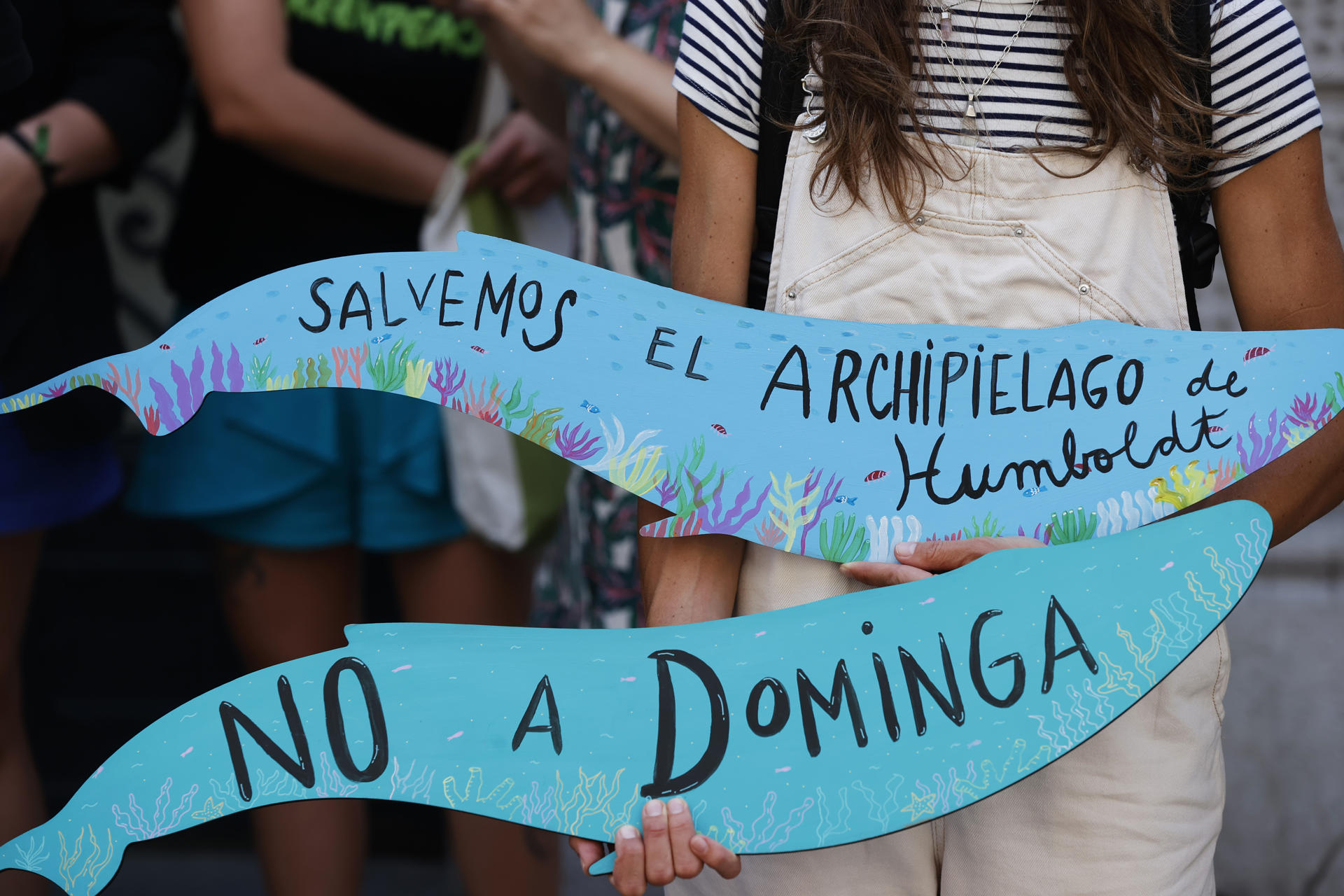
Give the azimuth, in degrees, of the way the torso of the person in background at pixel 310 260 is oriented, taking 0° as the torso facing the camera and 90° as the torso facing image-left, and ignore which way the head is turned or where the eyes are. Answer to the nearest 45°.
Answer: approximately 315°

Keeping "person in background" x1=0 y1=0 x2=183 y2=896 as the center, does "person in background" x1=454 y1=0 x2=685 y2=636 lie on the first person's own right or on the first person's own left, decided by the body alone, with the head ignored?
on the first person's own left

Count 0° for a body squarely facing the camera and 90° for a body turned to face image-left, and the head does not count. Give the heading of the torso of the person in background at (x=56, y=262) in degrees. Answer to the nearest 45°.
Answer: approximately 45°

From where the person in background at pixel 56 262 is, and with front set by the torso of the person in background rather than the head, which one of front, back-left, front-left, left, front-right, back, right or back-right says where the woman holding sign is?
left

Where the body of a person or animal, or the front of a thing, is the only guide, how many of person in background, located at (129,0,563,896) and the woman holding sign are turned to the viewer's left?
0

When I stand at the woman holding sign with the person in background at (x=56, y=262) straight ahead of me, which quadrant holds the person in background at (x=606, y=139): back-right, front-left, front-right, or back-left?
front-right

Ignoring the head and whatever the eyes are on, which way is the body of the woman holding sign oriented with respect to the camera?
toward the camera

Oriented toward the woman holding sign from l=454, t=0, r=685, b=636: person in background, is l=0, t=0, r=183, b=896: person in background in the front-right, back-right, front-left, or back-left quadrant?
back-right

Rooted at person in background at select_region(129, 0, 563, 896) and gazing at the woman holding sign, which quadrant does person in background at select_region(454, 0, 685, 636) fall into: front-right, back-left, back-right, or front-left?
front-left

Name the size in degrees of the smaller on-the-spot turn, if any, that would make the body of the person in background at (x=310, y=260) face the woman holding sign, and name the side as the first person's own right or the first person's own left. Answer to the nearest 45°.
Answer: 0° — they already face them
